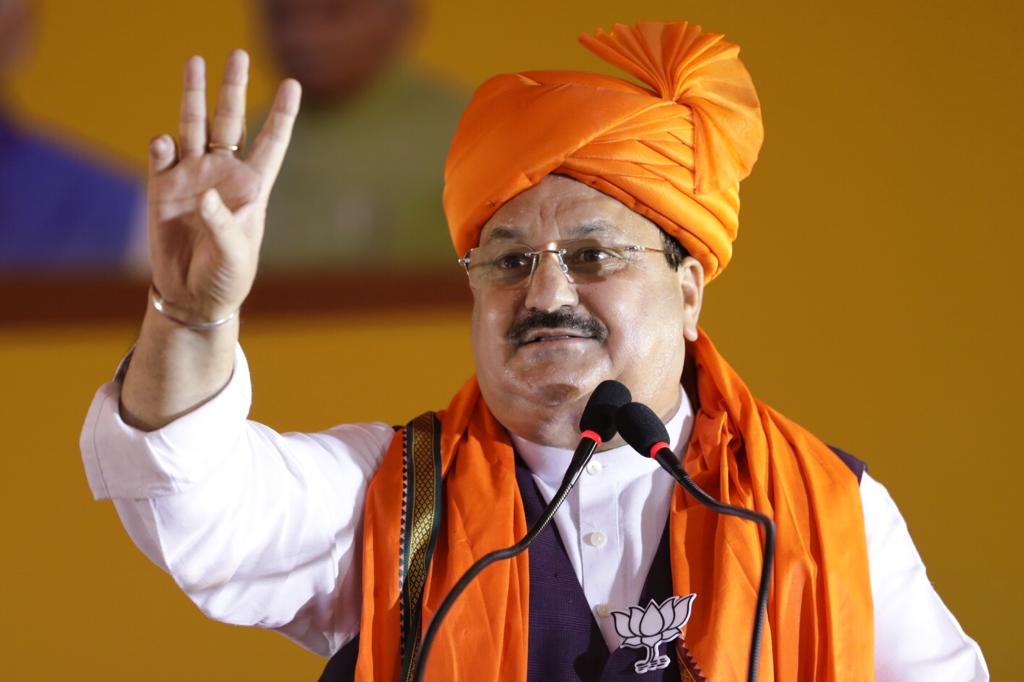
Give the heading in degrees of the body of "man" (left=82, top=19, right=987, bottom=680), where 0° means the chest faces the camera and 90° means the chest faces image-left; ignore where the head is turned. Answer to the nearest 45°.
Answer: approximately 0°

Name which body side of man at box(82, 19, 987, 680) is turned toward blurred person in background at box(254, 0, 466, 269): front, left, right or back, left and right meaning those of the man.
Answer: back
